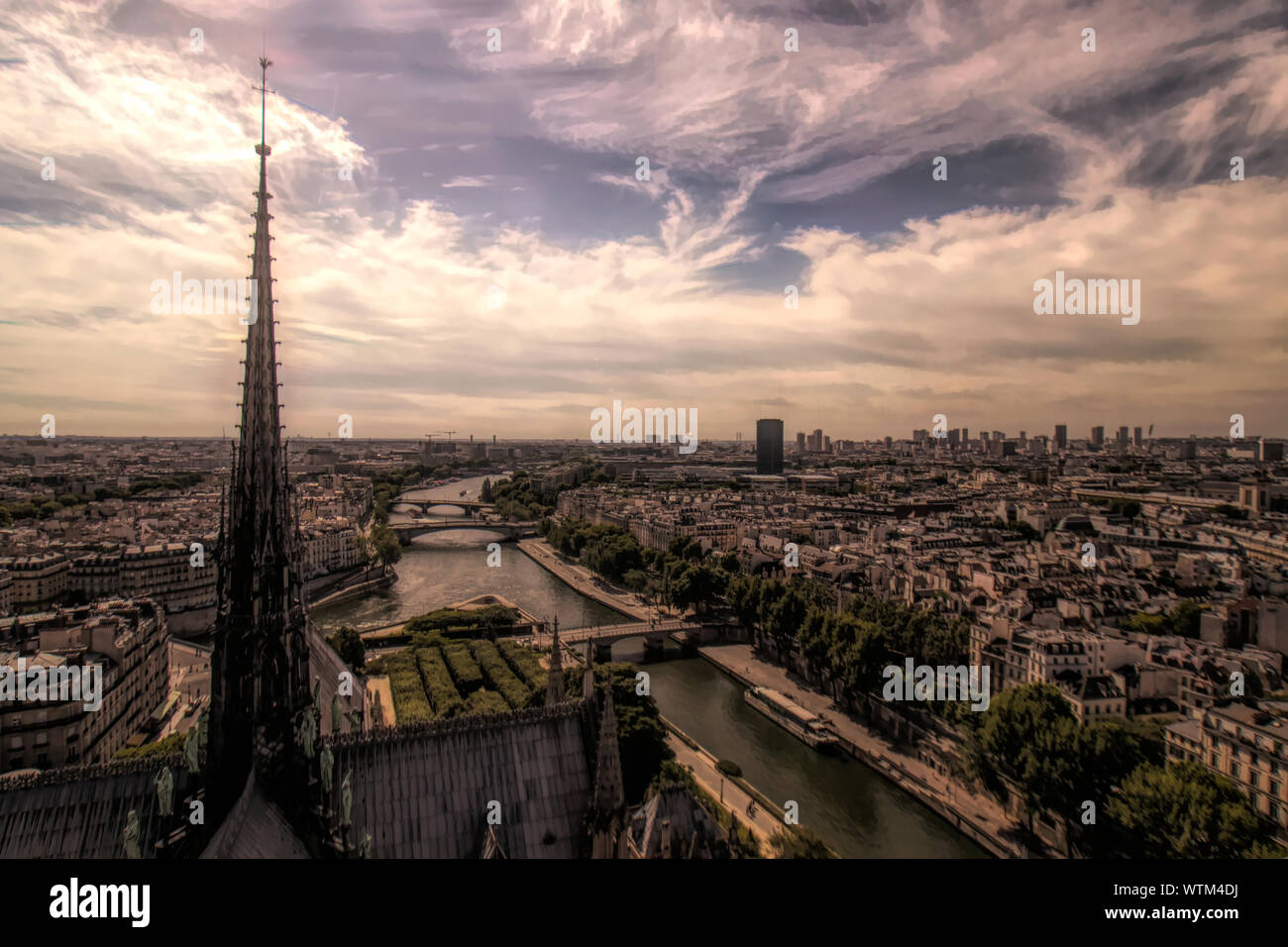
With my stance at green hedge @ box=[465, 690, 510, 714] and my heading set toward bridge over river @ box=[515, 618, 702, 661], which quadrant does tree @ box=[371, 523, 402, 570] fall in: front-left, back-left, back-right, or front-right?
front-left

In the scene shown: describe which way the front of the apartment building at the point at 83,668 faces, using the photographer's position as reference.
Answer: facing the viewer and to the right of the viewer

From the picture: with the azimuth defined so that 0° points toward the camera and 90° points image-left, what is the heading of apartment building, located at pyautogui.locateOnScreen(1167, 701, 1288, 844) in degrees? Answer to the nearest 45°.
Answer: approximately 45°

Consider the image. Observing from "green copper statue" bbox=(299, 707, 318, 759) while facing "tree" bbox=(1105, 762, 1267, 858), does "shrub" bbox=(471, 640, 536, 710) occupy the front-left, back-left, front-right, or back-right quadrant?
front-left

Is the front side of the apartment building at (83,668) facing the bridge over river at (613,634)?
no

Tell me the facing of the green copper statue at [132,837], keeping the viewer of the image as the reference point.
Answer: facing the viewer and to the left of the viewer

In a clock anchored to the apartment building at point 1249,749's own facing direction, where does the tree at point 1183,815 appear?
The tree is roughly at 11 o'clock from the apartment building.

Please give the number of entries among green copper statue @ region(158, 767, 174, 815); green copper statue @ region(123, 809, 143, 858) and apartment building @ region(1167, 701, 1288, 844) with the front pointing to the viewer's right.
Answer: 0

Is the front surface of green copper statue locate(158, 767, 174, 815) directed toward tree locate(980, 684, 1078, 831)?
no

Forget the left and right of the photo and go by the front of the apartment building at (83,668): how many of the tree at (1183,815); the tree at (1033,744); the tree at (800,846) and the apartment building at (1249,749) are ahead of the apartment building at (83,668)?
4
